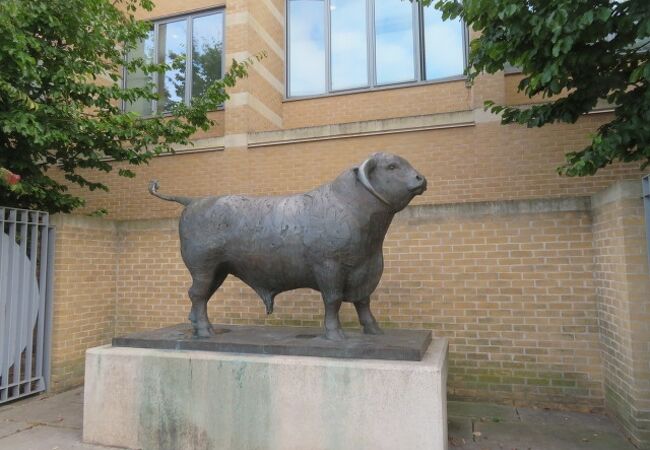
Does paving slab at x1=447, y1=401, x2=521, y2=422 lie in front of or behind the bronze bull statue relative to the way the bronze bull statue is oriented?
in front

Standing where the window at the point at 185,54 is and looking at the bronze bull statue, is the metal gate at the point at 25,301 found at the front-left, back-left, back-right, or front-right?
front-right

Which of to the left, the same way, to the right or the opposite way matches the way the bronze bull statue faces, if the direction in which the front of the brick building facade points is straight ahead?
to the left

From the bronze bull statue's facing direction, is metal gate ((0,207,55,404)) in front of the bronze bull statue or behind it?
behind

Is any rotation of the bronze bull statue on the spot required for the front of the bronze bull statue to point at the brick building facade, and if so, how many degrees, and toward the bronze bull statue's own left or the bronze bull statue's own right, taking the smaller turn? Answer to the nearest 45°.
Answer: approximately 45° to the bronze bull statue's own left

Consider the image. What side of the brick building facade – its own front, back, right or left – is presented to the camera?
front

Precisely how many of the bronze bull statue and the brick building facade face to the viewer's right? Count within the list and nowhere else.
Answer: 1

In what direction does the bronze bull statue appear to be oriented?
to the viewer's right

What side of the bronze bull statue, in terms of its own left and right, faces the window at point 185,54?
left

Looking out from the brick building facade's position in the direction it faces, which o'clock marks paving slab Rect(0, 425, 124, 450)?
The paving slab is roughly at 2 o'clock from the brick building facade.
